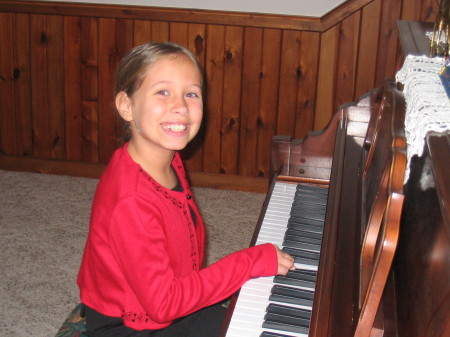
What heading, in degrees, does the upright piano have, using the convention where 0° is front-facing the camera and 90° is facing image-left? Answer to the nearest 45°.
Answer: approximately 90°
